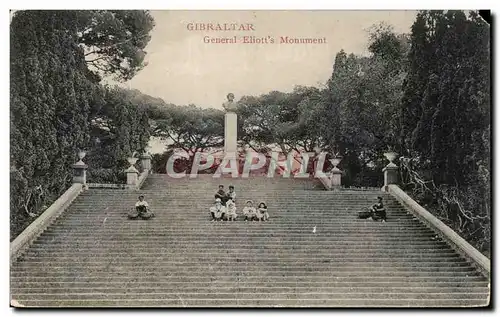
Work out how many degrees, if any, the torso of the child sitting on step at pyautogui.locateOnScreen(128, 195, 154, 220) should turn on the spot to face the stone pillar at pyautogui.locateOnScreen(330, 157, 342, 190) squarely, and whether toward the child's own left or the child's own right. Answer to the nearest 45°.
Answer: approximately 90° to the child's own left

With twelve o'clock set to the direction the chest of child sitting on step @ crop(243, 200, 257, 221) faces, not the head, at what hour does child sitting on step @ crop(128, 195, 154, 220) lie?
child sitting on step @ crop(128, 195, 154, 220) is roughly at 3 o'clock from child sitting on step @ crop(243, 200, 257, 221).

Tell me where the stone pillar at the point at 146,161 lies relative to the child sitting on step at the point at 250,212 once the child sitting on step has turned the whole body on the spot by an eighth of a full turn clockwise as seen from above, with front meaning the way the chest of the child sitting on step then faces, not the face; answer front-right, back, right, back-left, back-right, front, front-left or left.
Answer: front-right

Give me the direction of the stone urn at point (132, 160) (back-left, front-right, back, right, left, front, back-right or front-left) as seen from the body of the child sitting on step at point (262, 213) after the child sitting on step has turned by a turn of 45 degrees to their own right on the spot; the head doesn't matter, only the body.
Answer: front-right

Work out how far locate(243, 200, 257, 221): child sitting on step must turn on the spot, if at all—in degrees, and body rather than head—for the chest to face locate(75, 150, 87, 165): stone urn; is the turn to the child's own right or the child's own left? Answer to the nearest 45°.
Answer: approximately 90° to the child's own right

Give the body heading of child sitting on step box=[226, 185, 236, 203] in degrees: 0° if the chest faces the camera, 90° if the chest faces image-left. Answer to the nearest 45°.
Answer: approximately 0°
